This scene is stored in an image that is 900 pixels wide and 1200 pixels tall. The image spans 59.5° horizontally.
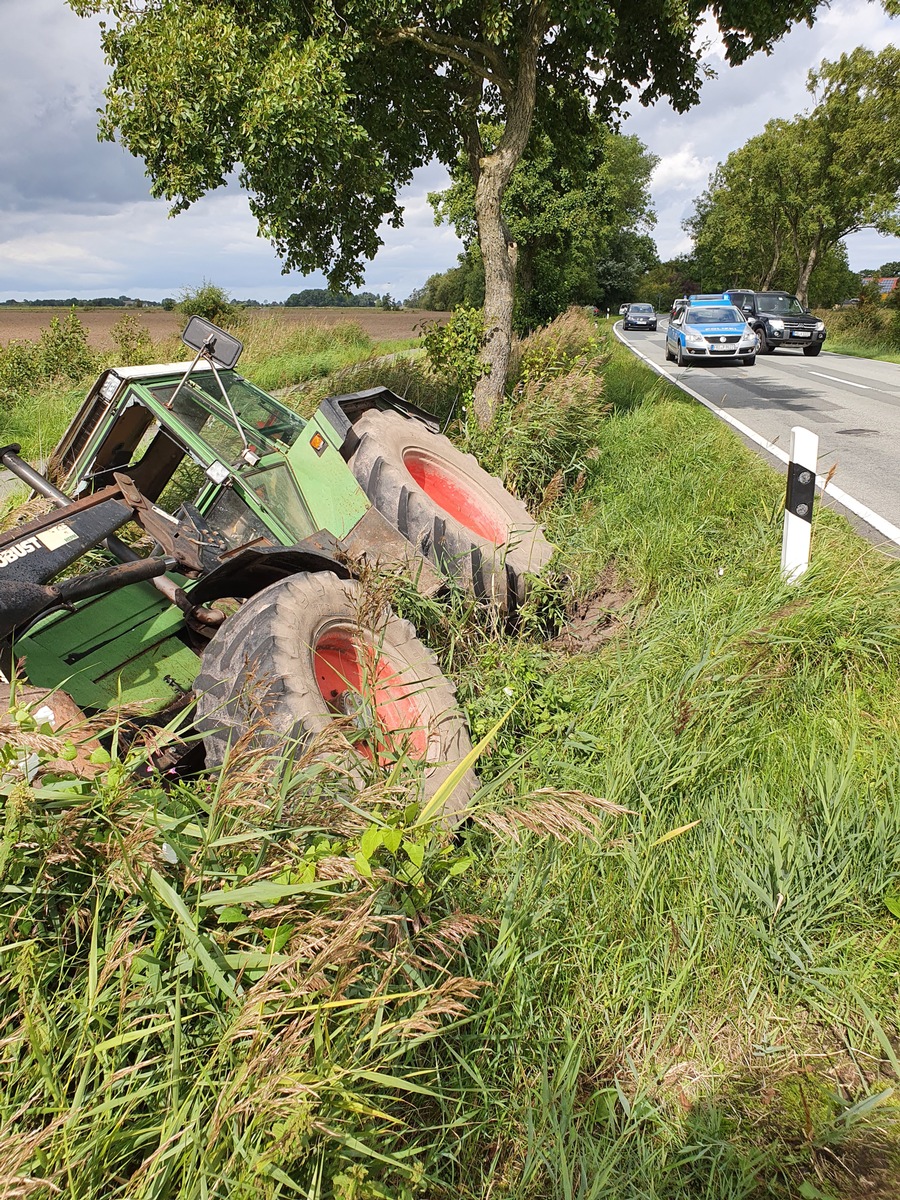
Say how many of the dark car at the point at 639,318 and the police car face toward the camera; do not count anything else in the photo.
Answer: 2

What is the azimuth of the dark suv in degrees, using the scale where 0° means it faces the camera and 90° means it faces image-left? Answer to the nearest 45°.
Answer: approximately 315°

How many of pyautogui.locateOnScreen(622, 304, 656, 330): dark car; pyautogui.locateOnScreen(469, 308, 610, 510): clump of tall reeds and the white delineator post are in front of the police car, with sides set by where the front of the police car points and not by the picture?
2

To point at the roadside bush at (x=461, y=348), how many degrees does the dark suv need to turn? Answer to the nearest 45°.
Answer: approximately 45° to its right

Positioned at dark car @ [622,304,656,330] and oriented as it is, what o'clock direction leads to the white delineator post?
The white delineator post is roughly at 12 o'clock from the dark car.

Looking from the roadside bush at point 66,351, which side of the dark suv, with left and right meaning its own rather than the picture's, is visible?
right

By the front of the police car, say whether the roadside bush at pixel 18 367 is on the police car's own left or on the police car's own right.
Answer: on the police car's own right

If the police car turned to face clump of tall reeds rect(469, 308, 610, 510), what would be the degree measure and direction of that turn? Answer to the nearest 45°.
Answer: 0° — it already faces it

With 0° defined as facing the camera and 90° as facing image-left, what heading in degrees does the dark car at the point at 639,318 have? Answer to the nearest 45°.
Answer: approximately 0°
